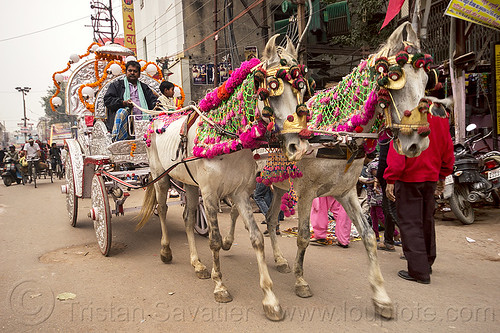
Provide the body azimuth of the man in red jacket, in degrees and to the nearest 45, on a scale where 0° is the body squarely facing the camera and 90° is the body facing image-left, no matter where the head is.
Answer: approximately 135°

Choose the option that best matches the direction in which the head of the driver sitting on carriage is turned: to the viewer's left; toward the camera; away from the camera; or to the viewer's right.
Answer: toward the camera

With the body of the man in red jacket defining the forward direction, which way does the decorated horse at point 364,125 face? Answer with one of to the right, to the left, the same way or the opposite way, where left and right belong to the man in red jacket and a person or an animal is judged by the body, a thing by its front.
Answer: the opposite way

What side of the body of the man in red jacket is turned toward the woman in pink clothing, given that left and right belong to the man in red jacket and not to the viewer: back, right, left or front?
front

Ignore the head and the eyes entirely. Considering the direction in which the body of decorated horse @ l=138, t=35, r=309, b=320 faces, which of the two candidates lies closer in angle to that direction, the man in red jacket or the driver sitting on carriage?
the man in red jacket

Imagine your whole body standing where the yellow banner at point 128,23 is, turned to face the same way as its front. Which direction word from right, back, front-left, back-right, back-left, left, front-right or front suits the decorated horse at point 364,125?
front

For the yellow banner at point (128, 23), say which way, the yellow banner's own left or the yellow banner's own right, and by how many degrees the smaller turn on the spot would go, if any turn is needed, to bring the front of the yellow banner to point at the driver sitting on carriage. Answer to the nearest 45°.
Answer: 0° — it already faces them

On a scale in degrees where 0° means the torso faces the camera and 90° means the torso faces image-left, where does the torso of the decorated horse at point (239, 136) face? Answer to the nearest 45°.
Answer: approximately 315°

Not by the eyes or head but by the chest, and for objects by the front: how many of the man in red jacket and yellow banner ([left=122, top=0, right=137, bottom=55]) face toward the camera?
1

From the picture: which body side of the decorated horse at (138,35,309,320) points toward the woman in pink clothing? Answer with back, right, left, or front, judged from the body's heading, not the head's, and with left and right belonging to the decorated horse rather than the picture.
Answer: left

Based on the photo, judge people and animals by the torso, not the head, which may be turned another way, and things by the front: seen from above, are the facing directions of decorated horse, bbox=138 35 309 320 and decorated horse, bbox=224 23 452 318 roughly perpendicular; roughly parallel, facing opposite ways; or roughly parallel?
roughly parallel
